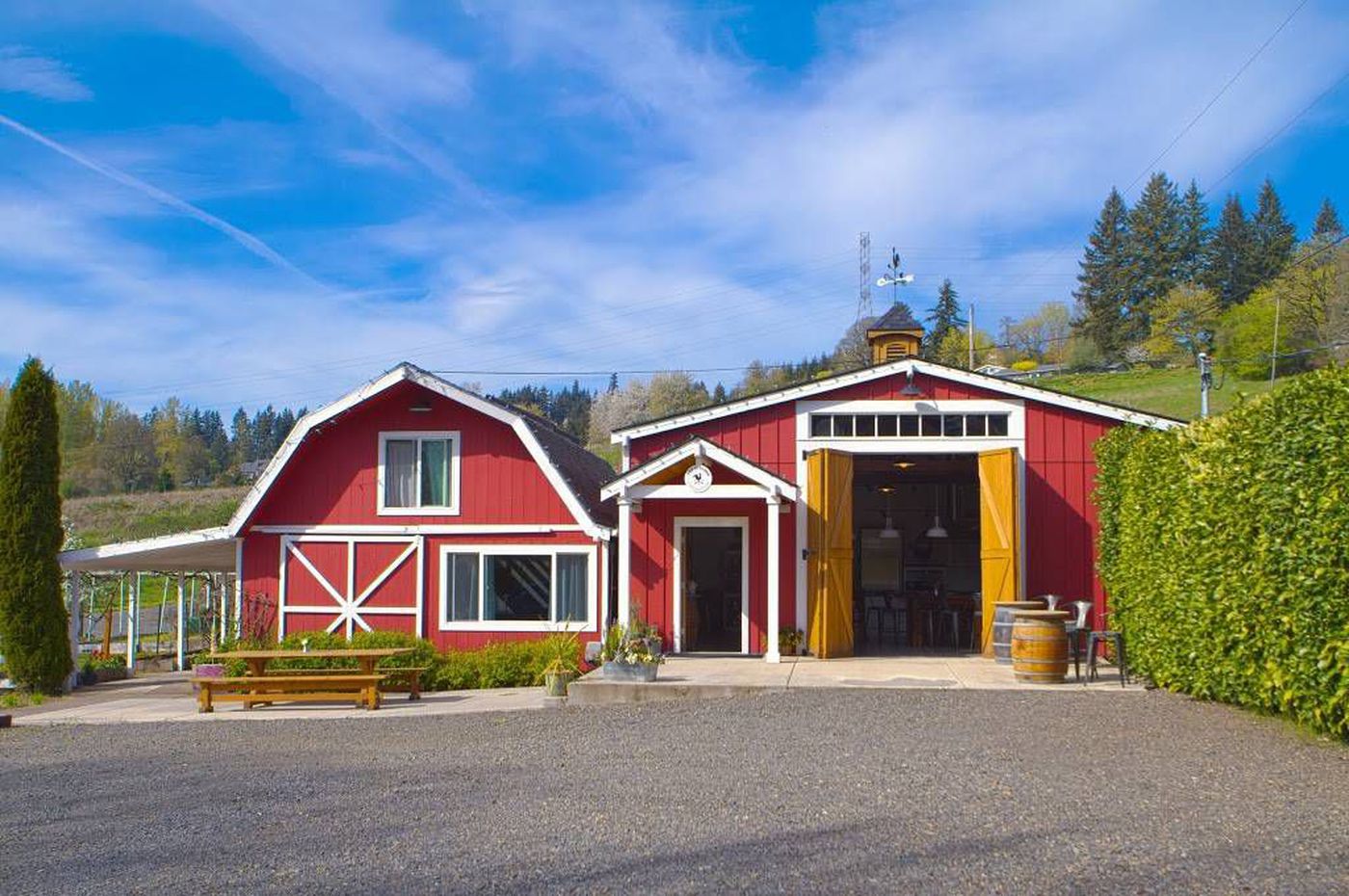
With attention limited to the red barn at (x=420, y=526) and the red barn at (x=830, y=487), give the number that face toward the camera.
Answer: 2

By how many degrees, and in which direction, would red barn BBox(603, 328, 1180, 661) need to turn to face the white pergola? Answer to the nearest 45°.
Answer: approximately 90° to its right

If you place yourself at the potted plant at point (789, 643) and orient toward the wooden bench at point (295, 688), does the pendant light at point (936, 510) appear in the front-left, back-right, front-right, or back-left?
back-right

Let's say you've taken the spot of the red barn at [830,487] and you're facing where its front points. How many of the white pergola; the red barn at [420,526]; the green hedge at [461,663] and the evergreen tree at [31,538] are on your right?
4

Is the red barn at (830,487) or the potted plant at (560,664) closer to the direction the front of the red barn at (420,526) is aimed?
the potted plant

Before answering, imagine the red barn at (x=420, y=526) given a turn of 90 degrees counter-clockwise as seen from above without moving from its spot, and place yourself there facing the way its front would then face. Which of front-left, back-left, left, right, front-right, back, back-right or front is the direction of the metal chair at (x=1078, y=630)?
front-right

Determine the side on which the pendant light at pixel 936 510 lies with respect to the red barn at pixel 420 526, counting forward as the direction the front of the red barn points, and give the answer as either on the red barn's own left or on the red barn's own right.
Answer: on the red barn's own left

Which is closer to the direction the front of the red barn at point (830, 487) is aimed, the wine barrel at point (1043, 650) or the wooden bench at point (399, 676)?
the wine barrel

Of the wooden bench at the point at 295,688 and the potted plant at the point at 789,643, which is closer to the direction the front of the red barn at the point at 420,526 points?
the wooden bench

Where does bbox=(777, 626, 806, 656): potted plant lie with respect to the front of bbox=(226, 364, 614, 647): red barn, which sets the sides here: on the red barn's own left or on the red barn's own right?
on the red barn's own left

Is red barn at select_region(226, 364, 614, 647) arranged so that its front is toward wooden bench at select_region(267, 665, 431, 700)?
yes

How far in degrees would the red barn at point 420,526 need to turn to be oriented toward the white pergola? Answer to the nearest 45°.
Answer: approximately 135° to its right

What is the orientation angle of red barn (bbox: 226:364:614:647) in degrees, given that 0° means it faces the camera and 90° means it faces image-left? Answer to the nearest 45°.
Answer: approximately 0°
